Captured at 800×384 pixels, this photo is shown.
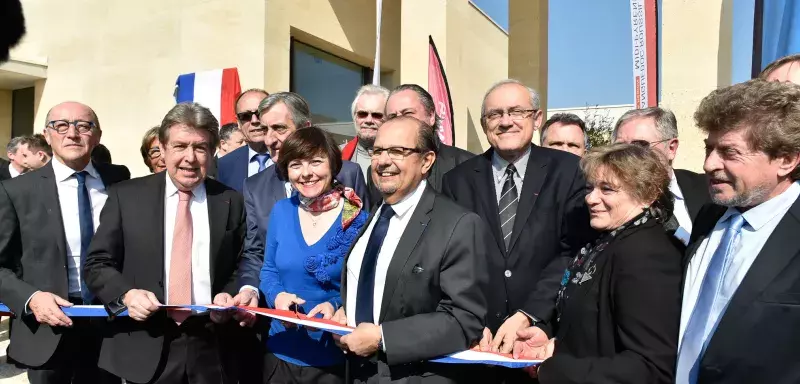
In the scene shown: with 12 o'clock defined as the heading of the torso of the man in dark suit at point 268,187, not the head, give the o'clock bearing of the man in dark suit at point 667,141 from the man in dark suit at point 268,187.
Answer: the man in dark suit at point 667,141 is roughly at 8 o'clock from the man in dark suit at point 268,187.

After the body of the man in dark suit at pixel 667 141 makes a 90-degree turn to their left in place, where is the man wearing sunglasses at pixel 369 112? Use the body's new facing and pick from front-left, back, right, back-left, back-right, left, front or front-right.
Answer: back-right

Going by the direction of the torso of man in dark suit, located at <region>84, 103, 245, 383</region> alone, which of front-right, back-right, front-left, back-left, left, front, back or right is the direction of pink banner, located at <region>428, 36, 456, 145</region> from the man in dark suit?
back-left

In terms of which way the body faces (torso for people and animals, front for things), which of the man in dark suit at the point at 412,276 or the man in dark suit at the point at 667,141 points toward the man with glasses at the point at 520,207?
the man in dark suit at the point at 667,141

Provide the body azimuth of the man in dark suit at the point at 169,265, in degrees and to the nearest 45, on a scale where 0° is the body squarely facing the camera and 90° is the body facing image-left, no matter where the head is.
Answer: approximately 0°

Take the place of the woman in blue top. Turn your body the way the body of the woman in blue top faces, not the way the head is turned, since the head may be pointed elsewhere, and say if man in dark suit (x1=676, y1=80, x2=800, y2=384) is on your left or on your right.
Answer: on your left

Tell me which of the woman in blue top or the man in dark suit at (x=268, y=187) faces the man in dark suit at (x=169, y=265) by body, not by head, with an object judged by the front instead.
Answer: the man in dark suit at (x=268, y=187)

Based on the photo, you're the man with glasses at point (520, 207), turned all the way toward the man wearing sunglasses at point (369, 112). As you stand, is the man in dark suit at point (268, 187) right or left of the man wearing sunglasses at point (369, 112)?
left

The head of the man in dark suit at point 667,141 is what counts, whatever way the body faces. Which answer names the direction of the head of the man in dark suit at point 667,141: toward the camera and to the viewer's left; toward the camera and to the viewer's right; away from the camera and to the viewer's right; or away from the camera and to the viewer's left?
toward the camera and to the viewer's left

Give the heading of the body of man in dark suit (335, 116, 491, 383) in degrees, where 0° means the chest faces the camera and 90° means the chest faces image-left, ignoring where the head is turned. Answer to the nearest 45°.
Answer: approximately 45°

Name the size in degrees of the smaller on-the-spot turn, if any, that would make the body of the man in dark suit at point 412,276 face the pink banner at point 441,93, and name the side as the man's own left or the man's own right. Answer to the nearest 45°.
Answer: approximately 135° to the man's own right

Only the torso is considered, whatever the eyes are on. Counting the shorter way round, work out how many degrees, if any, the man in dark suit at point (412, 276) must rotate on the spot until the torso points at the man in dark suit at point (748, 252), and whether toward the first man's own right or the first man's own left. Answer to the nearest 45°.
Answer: approximately 90° to the first man's own left
